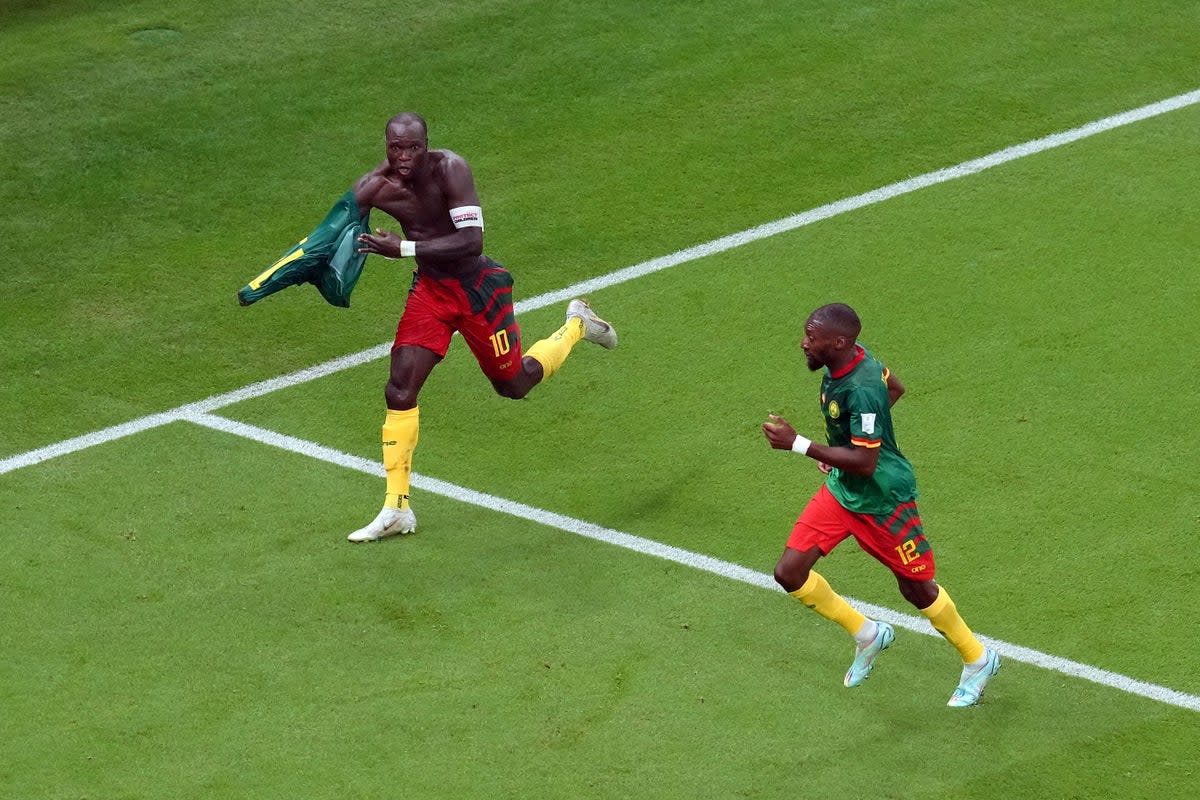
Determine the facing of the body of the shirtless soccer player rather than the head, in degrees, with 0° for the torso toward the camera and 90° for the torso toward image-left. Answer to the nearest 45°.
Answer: approximately 45°

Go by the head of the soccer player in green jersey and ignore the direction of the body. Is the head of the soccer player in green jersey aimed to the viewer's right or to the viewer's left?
to the viewer's left

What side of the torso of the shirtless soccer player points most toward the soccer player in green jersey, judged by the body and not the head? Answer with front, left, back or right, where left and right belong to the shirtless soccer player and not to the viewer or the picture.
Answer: left
